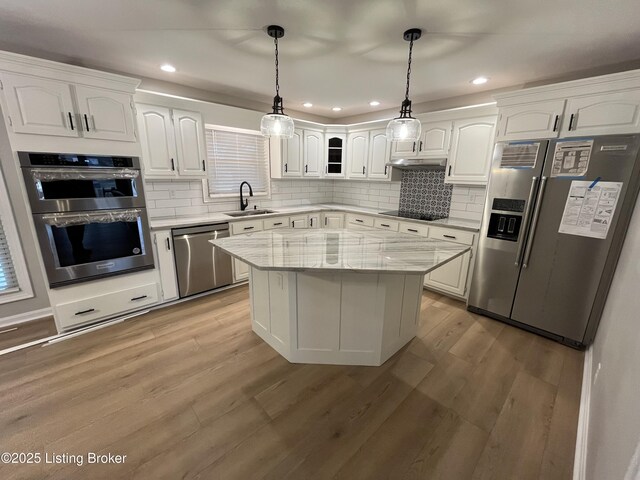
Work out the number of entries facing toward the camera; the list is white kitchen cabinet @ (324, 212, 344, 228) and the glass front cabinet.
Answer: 2

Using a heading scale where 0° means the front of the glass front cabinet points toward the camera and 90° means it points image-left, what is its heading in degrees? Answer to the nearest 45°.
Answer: approximately 0°

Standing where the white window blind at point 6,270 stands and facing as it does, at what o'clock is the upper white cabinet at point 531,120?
The upper white cabinet is roughly at 12 o'clock from the white window blind.

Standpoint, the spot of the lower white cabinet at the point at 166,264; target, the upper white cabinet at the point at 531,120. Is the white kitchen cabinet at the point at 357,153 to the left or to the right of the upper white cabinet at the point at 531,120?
left

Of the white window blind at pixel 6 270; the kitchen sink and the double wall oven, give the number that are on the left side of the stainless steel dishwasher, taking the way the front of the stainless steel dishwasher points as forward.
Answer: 1

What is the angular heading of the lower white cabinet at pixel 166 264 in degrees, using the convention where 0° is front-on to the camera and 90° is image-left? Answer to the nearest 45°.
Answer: approximately 315°

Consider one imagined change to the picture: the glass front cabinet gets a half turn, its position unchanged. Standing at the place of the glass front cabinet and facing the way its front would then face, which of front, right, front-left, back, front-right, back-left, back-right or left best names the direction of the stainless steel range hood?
back-right

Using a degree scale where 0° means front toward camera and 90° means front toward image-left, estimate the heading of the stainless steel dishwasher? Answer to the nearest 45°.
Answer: approximately 315°

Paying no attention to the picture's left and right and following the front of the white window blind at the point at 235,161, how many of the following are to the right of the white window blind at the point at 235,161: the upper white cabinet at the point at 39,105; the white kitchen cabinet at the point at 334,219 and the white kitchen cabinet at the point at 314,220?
1

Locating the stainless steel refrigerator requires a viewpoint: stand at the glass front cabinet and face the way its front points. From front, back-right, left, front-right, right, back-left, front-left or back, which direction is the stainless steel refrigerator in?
front-left

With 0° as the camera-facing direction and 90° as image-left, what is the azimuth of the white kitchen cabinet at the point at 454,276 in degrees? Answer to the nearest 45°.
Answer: approximately 45°

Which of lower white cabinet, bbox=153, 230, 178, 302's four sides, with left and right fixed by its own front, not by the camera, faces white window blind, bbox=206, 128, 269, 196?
left

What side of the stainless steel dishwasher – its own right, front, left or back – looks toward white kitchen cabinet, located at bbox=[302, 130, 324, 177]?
left
